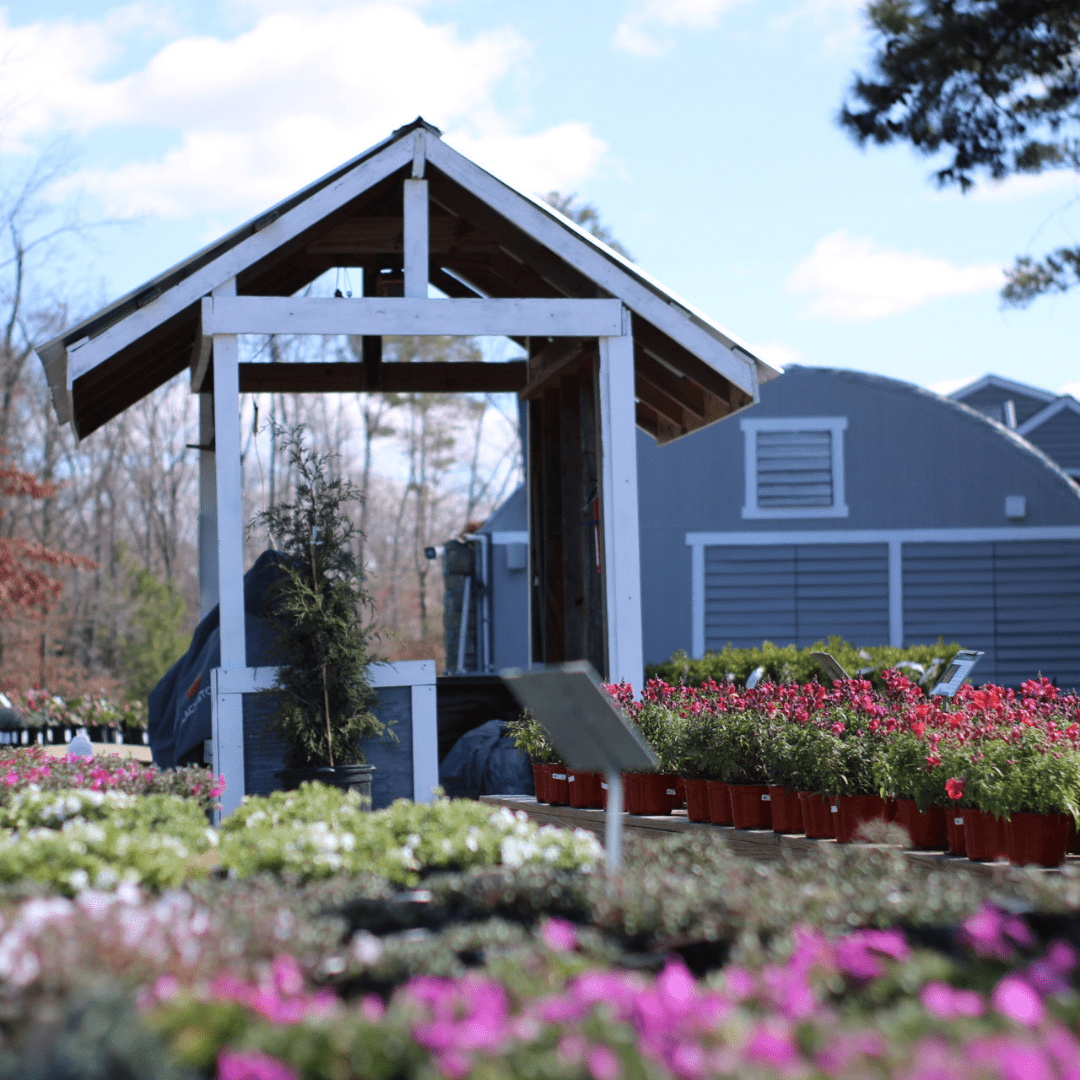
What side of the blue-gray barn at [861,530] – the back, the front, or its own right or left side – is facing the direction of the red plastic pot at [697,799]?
front

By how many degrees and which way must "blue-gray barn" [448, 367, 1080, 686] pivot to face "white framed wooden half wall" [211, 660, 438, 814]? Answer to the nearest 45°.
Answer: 0° — it already faces it

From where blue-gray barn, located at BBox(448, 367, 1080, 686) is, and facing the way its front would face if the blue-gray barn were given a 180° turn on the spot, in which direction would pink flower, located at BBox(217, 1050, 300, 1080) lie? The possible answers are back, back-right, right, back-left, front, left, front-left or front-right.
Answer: back

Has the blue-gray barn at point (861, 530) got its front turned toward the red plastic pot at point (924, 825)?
yes

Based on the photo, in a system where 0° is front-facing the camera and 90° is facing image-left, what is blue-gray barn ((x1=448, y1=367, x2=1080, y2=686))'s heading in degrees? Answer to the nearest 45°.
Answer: approximately 0°

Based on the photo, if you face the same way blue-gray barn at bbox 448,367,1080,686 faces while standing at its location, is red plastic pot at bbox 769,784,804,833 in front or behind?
in front

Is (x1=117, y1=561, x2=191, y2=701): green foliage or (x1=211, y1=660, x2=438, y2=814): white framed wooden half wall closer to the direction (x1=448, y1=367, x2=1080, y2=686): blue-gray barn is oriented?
the white framed wooden half wall

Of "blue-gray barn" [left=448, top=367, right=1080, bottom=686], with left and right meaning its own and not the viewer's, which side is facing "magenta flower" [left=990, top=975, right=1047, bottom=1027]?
front

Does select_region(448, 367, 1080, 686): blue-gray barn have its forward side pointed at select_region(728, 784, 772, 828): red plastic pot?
yes
